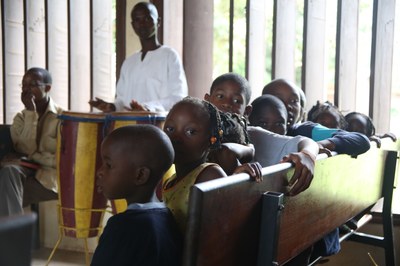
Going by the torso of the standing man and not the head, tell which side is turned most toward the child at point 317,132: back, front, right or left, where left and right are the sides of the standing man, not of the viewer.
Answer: left

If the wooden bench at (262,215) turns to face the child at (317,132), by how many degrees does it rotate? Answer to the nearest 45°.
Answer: approximately 45° to its right

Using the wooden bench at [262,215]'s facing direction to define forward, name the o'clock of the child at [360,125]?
The child is roughly at 2 o'clock from the wooden bench.

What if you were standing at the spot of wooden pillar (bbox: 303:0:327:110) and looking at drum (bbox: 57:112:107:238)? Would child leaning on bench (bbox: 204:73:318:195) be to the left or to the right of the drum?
left

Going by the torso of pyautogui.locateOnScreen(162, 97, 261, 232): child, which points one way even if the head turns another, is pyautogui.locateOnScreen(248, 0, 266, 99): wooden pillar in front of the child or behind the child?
behind

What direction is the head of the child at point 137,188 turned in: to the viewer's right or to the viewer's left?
to the viewer's left

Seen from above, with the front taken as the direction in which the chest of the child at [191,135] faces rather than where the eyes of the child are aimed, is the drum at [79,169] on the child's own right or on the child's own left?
on the child's own right

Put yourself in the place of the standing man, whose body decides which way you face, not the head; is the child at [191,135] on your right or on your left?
on your left

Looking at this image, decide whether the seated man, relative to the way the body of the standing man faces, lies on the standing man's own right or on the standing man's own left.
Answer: on the standing man's own right
